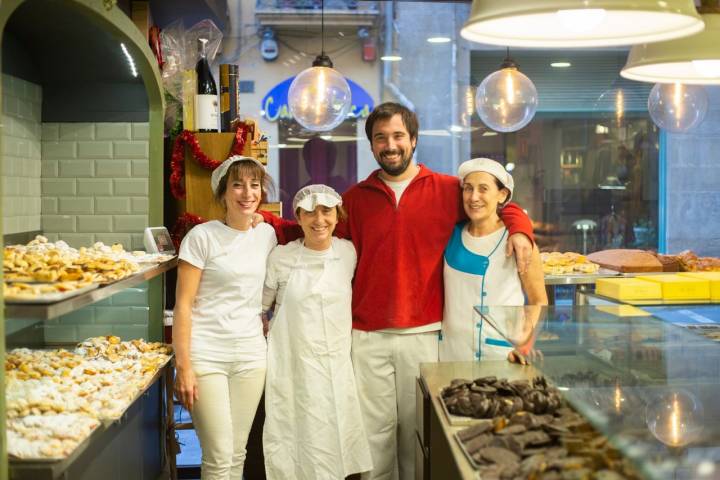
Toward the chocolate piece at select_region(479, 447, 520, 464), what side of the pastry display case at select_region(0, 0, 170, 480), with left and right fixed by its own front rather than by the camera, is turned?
front

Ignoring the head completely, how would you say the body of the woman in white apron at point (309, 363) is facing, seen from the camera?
toward the camera

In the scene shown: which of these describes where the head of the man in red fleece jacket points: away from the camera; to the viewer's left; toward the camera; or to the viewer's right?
toward the camera

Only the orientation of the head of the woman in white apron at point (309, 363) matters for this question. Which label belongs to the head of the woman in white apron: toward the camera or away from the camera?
toward the camera

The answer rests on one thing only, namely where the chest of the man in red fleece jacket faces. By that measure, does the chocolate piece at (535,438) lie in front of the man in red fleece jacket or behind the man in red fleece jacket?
in front

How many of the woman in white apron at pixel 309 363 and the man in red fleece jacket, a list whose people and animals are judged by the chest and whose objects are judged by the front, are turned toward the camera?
2

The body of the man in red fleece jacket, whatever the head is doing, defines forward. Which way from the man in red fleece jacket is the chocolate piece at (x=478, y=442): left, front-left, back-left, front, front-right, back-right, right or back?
front

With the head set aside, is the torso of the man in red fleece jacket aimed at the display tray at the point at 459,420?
yes

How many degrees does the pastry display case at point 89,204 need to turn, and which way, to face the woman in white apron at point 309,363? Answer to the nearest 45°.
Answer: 0° — it already faces them

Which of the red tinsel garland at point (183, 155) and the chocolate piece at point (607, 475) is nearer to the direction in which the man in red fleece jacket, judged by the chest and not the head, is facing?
the chocolate piece

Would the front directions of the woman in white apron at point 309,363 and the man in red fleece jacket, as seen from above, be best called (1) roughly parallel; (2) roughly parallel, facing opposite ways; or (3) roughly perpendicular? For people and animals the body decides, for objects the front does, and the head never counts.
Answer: roughly parallel

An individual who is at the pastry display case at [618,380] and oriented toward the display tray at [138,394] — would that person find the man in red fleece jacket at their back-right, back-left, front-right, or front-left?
front-right

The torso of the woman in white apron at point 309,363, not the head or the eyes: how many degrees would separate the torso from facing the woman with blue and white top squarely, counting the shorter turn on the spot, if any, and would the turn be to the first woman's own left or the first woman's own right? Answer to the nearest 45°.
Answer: approximately 90° to the first woman's own left

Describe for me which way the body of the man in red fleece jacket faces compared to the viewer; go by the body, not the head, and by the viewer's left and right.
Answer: facing the viewer
